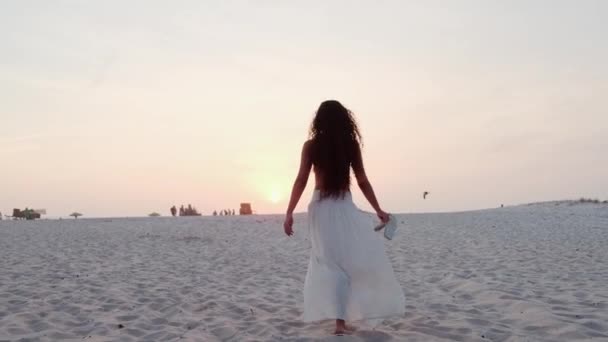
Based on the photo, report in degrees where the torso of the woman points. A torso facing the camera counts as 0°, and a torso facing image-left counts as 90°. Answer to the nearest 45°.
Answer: approximately 180°

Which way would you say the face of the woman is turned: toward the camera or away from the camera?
away from the camera
